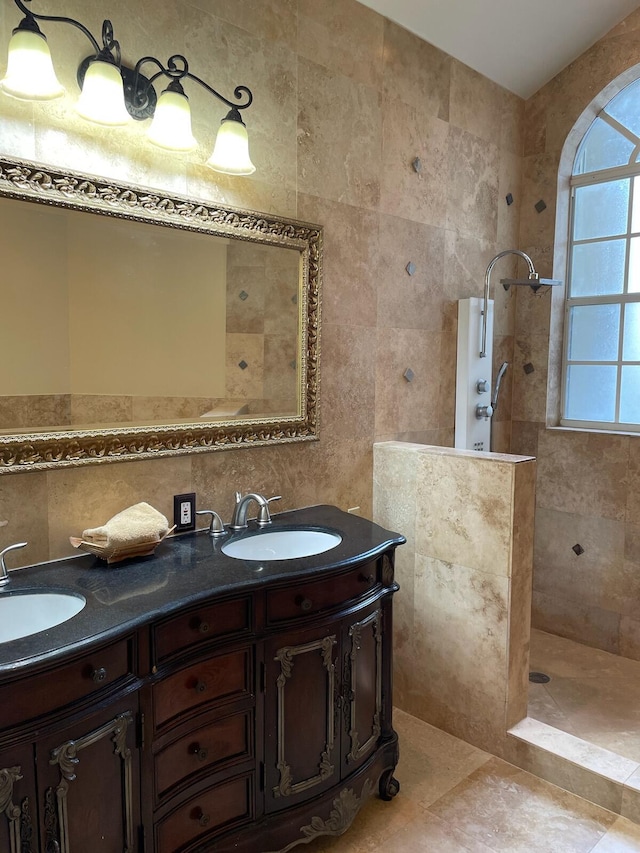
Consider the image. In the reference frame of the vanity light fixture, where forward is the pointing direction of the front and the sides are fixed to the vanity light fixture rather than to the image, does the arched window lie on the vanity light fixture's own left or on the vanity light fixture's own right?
on the vanity light fixture's own left

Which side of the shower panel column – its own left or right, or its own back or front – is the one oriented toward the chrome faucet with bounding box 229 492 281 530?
right

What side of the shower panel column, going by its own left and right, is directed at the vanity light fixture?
right

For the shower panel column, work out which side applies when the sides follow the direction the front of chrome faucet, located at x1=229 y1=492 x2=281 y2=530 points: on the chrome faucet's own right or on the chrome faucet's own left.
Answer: on the chrome faucet's own left

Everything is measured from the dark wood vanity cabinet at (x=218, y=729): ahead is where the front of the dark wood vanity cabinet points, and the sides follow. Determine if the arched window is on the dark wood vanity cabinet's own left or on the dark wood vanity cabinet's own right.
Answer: on the dark wood vanity cabinet's own left

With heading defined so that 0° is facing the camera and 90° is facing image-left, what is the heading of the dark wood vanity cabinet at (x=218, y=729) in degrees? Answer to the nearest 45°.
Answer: approximately 315°

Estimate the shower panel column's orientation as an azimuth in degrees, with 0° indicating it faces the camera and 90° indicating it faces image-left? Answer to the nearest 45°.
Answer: approximately 315°
